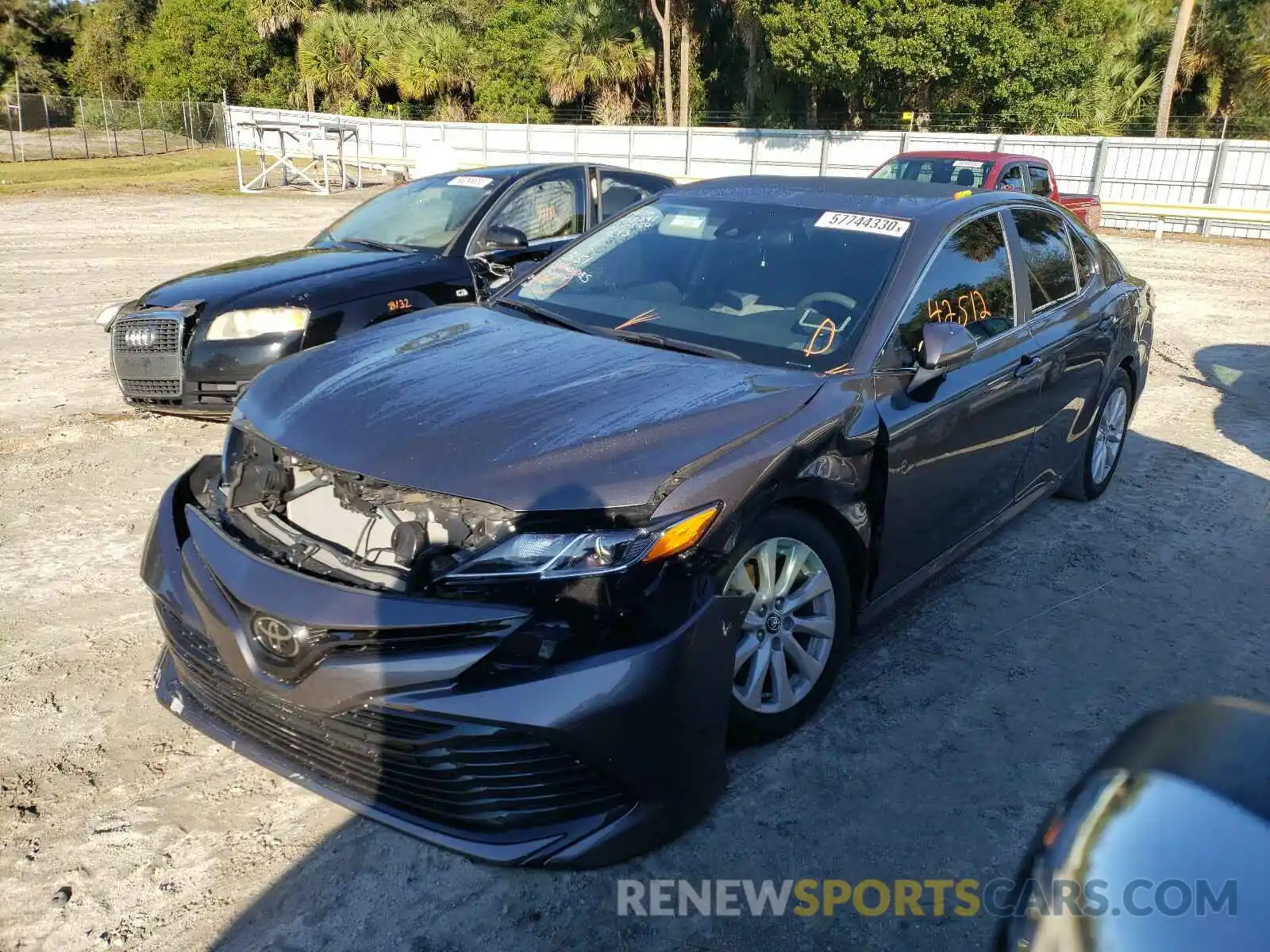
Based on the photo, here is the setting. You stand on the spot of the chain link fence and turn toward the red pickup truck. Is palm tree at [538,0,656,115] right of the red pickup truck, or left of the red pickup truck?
left

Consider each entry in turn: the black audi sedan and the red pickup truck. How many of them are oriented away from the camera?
0

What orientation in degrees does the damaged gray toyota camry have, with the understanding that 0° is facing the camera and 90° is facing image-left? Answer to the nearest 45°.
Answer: approximately 45°

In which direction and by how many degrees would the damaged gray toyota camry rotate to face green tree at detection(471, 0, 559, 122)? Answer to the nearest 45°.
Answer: approximately 135° to its right

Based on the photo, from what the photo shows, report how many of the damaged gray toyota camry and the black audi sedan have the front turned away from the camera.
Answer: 0

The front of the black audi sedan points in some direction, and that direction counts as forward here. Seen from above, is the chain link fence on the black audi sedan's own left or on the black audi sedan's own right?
on the black audi sedan's own right

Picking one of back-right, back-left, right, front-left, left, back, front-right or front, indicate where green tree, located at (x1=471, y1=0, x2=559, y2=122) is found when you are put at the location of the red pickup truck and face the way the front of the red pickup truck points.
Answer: right

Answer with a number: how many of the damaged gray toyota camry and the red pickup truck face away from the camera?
0

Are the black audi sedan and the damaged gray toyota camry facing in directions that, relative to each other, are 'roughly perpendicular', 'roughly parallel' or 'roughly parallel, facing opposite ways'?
roughly parallel

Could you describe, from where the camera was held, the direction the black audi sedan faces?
facing the viewer and to the left of the viewer

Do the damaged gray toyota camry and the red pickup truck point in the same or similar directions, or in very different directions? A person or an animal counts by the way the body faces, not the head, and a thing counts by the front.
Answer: same or similar directions

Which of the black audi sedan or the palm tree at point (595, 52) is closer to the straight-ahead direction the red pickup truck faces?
the black audi sedan

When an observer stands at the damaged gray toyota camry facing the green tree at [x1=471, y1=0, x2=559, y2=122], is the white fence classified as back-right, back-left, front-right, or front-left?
front-right

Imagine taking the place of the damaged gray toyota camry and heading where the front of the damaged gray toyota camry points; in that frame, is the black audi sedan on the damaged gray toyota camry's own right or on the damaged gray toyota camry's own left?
on the damaged gray toyota camry's own right

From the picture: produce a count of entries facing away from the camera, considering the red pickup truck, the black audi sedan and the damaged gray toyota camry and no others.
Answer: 0

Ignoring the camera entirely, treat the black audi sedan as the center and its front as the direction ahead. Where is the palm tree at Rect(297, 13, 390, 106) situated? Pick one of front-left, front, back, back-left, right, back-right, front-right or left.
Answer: back-right

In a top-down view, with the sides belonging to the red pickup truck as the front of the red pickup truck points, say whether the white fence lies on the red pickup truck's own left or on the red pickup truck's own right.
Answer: on the red pickup truck's own right

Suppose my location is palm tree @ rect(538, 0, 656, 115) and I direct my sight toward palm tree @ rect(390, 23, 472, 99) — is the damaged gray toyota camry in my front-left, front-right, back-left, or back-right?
back-left
